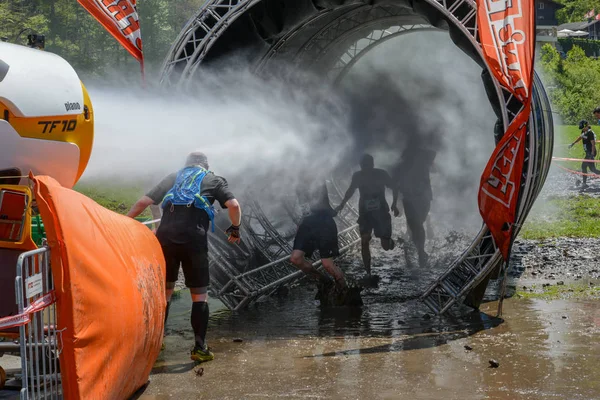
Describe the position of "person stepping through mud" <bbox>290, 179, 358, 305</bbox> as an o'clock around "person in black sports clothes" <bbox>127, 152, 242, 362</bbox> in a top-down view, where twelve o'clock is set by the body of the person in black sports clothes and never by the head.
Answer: The person stepping through mud is roughly at 1 o'clock from the person in black sports clothes.

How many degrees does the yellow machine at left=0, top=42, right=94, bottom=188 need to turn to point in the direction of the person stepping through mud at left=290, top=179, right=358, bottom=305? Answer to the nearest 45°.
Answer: approximately 45° to its left

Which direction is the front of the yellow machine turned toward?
to the viewer's right

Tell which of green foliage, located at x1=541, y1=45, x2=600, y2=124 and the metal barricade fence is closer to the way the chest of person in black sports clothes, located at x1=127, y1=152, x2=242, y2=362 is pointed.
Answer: the green foliage

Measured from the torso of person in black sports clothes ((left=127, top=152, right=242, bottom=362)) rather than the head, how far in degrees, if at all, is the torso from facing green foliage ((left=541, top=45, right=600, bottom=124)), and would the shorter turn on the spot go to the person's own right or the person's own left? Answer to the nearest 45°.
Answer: approximately 45° to the person's own right

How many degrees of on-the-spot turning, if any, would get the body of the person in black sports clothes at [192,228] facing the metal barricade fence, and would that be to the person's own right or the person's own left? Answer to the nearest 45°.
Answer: approximately 135° to the person's own left

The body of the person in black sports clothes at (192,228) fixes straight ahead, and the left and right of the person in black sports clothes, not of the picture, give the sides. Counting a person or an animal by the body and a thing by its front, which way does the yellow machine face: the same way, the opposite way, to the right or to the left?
to the right

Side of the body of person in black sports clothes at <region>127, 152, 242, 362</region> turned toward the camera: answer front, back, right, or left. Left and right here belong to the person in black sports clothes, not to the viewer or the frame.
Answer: back

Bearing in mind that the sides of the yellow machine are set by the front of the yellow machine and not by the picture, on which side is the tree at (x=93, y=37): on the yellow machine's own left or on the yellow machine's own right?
on the yellow machine's own left

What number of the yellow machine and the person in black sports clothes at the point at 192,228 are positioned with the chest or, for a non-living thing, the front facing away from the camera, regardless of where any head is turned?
1
